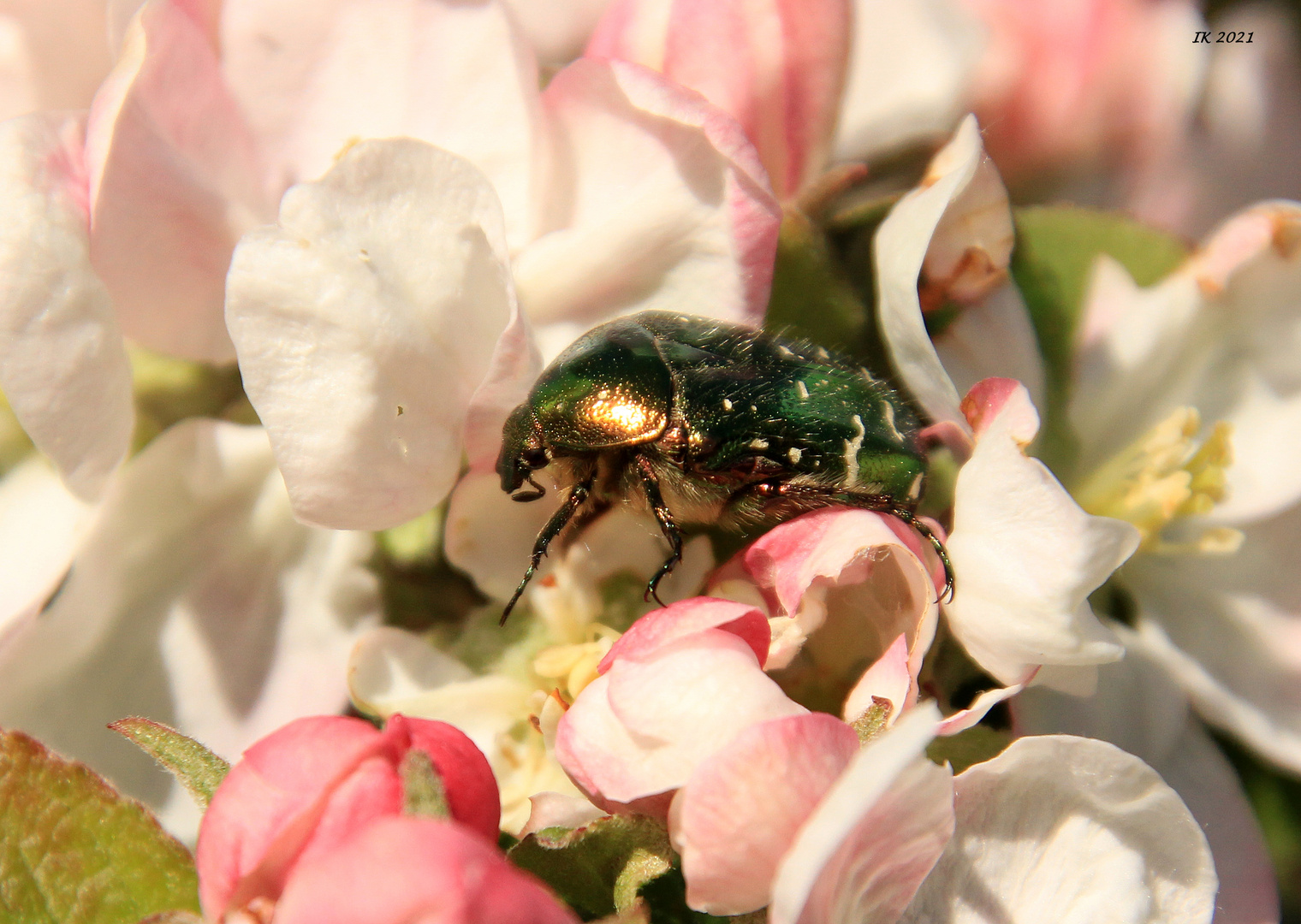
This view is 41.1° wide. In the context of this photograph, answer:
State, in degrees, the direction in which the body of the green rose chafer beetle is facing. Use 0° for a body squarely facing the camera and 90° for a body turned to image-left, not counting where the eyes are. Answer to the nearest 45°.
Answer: approximately 90°
